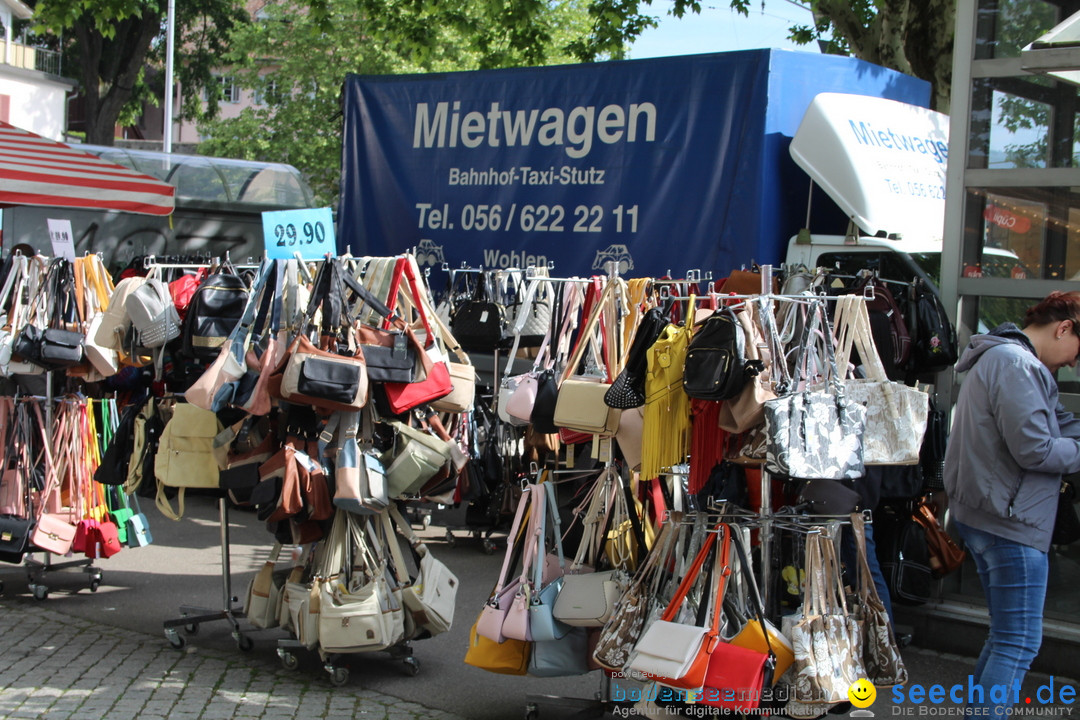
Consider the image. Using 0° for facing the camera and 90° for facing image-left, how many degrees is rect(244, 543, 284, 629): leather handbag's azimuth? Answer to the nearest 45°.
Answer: approximately 45°

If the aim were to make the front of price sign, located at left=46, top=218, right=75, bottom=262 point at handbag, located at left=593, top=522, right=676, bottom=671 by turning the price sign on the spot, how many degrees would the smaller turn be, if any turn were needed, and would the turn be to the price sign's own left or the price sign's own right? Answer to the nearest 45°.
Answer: approximately 45° to the price sign's own left

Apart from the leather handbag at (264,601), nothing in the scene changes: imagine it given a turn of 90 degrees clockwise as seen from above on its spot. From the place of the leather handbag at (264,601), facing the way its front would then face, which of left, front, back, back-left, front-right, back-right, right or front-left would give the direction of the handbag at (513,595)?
back

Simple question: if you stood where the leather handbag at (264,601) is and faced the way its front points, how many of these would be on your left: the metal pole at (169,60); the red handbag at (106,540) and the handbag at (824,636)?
1

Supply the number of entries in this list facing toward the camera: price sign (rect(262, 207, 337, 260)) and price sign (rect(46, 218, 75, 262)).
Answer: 2

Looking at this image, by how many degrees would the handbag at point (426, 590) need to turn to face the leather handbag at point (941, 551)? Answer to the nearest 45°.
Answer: approximately 45° to its left

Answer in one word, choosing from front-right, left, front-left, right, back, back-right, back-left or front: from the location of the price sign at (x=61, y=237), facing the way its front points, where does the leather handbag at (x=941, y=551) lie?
front-left

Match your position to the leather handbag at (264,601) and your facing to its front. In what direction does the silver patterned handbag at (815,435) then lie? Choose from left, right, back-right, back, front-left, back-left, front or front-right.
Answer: left

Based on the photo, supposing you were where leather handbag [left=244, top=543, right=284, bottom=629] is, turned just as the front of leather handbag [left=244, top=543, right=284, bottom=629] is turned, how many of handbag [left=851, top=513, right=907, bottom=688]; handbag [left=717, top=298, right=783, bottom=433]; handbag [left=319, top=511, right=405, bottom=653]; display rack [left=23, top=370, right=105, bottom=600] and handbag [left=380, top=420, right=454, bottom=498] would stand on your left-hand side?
4

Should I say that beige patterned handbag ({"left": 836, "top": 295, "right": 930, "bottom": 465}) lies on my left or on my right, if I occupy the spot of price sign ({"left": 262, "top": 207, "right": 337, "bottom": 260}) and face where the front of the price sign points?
on my left

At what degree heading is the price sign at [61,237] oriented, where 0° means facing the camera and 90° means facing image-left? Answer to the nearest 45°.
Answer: approximately 0°

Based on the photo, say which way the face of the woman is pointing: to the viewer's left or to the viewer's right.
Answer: to the viewer's right
